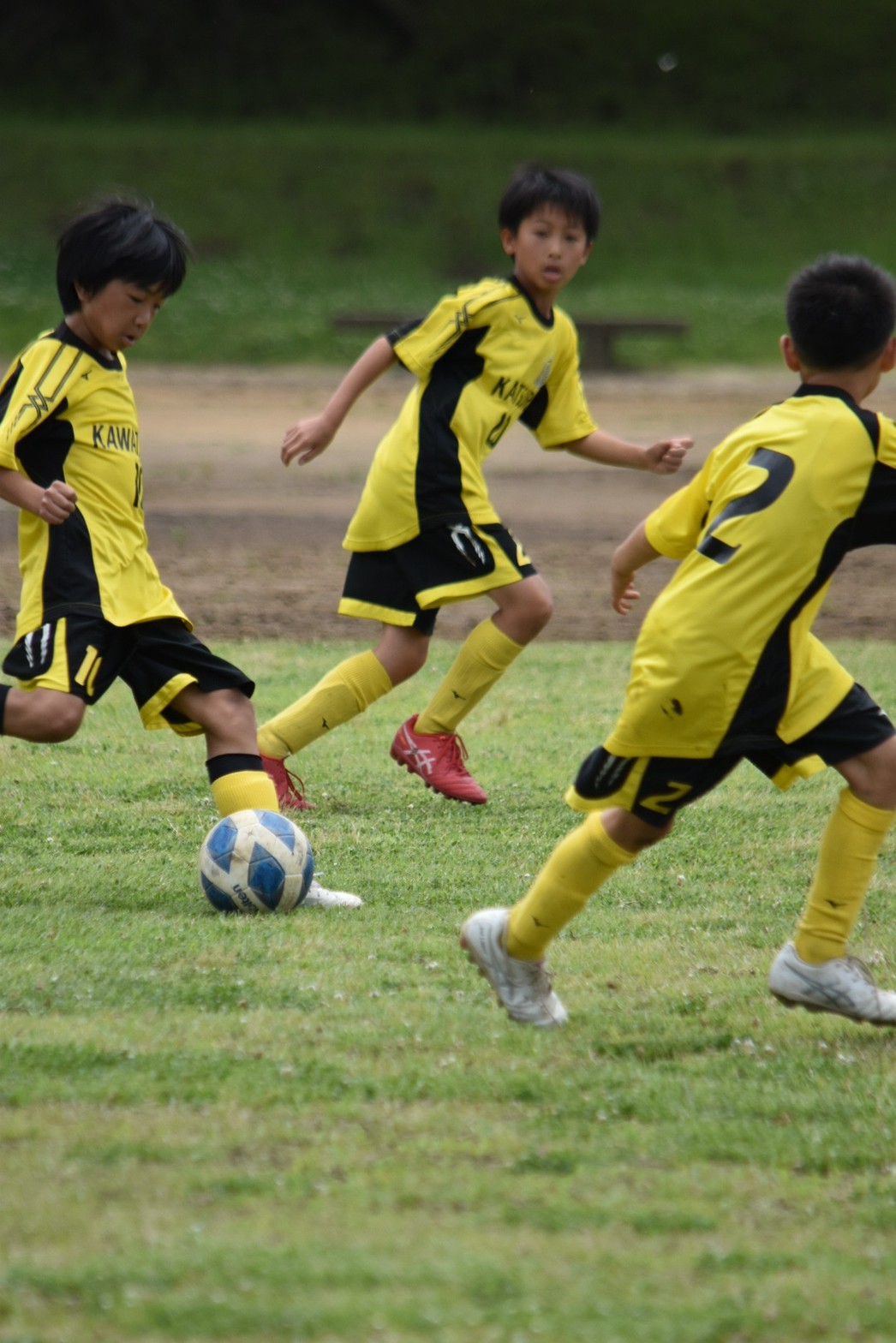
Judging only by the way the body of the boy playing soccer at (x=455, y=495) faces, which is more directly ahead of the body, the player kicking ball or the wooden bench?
the player kicking ball

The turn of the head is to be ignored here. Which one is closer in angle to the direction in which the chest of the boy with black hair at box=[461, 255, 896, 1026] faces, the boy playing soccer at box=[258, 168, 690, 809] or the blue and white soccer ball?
the boy playing soccer

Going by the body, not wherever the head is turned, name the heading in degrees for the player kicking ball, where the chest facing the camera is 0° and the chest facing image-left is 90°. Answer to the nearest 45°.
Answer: approximately 315°

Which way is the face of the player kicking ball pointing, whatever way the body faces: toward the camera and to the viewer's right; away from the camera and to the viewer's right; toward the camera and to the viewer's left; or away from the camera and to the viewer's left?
toward the camera and to the viewer's right

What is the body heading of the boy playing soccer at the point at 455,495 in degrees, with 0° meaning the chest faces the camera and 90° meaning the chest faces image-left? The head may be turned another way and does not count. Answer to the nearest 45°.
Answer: approximately 315°

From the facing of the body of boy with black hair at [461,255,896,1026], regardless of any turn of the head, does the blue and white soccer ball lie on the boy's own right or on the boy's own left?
on the boy's own left
